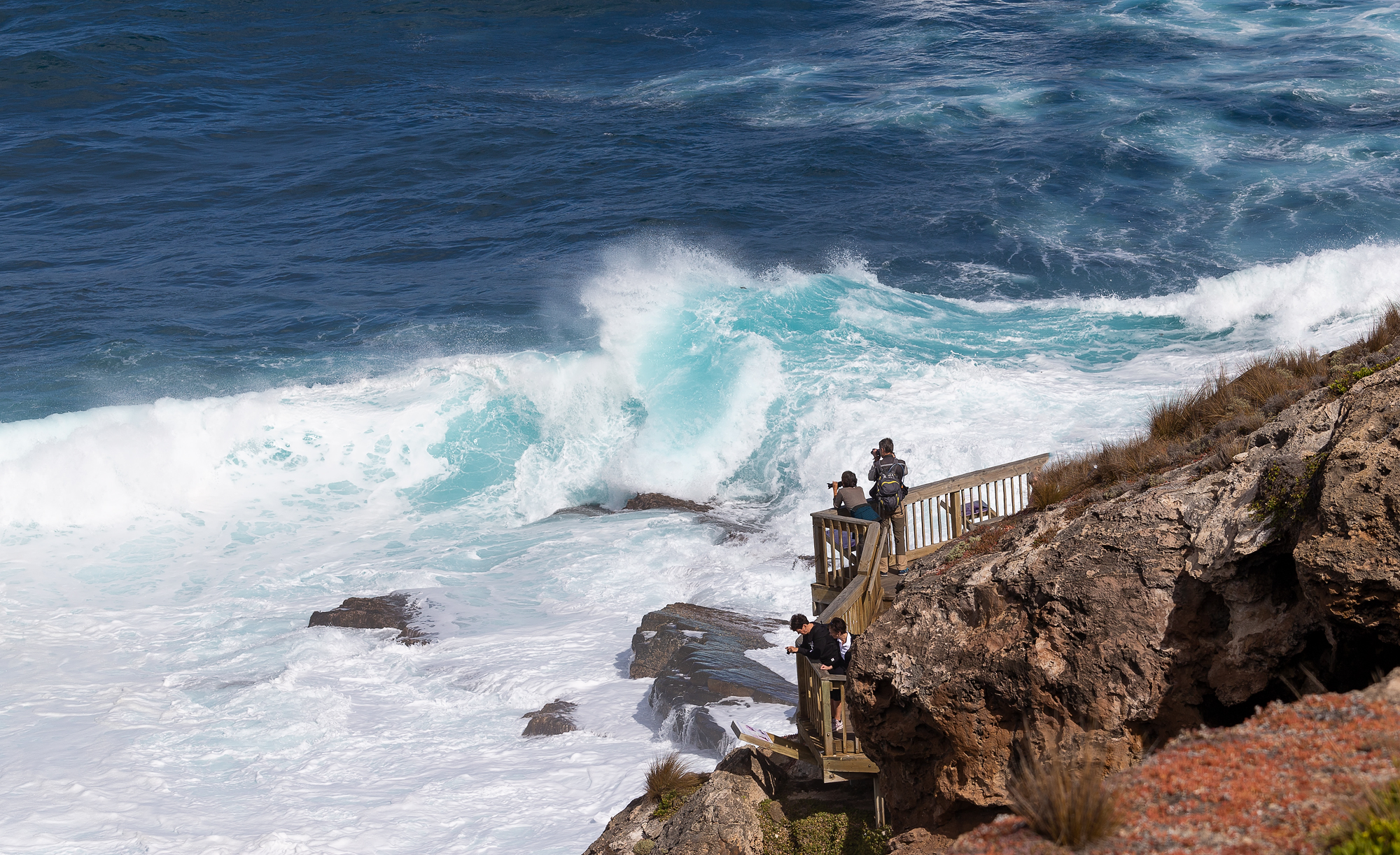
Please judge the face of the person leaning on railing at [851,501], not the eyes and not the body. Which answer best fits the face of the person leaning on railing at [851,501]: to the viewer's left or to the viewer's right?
to the viewer's left

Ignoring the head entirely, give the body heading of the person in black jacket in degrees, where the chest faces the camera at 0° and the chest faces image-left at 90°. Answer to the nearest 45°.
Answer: approximately 90°

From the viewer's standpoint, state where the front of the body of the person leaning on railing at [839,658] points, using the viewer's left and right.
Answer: facing the viewer and to the left of the viewer

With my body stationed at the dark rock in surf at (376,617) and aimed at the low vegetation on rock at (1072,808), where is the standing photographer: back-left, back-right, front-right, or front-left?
front-left

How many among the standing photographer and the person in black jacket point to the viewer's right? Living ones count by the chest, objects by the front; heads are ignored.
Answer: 0

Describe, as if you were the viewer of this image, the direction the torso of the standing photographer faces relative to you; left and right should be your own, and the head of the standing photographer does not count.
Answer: facing away from the viewer and to the left of the viewer

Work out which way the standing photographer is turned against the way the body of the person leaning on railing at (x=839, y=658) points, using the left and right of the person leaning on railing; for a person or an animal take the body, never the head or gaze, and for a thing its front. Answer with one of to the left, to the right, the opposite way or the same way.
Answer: to the right

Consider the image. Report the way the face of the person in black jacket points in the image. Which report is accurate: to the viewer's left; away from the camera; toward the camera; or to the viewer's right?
to the viewer's left

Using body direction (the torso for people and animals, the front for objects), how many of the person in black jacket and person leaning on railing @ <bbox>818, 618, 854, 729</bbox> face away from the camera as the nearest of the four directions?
0

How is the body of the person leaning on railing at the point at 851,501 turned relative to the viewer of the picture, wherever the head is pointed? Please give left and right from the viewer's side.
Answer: facing away from the viewer and to the left of the viewer

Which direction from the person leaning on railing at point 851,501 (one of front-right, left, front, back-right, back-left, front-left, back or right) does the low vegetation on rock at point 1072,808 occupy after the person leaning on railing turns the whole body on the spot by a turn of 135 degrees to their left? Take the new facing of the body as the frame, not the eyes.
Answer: front

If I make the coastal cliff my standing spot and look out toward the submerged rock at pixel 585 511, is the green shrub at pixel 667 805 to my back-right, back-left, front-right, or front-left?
front-left

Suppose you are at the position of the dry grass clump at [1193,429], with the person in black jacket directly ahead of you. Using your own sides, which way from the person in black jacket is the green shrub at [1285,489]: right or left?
left

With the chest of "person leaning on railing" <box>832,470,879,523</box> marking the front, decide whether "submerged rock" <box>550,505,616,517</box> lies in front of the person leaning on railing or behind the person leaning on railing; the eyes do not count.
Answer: in front
